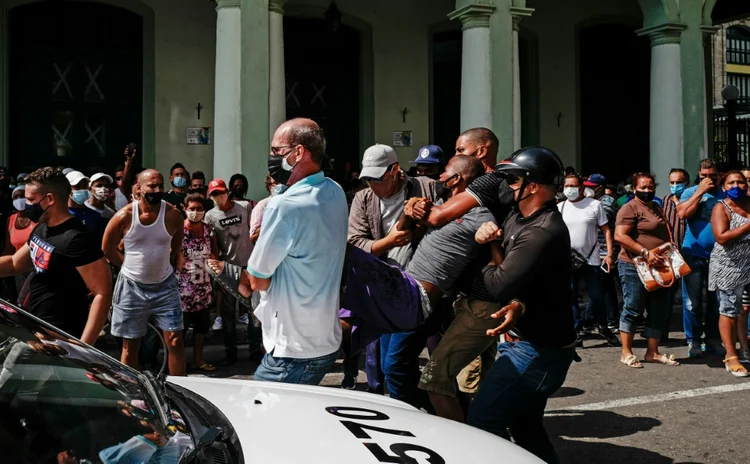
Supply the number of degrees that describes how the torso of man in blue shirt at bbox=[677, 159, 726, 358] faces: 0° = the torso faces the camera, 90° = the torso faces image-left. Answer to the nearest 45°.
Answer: approximately 0°

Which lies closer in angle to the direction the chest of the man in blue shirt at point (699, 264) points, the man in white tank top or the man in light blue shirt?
the man in light blue shirt

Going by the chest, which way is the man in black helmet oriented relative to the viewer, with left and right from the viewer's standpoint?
facing to the left of the viewer

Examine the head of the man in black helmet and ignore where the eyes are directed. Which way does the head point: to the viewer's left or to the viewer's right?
to the viewer's left
